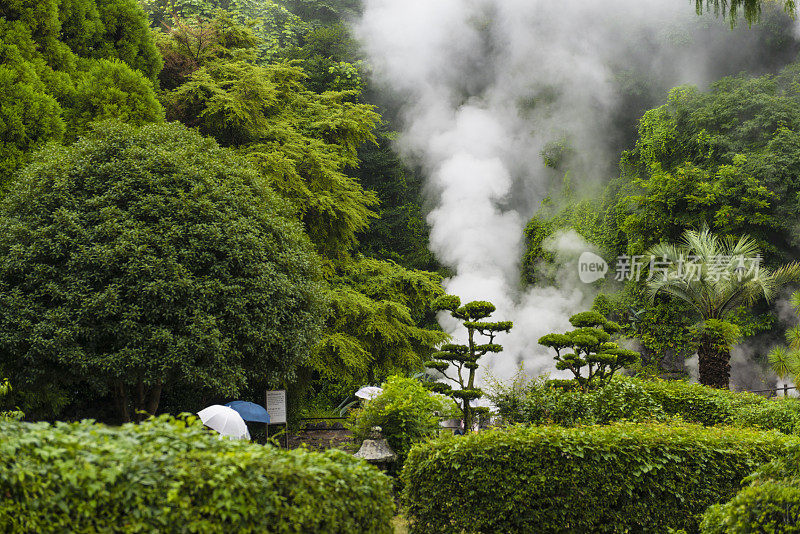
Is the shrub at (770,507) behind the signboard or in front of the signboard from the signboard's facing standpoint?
in front

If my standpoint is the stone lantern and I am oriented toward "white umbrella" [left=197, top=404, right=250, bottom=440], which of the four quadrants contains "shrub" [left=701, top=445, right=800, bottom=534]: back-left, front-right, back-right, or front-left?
back-left

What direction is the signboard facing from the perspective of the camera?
toward the camera

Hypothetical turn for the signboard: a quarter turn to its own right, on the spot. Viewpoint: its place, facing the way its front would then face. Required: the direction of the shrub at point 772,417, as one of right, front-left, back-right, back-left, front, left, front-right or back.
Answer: back-left

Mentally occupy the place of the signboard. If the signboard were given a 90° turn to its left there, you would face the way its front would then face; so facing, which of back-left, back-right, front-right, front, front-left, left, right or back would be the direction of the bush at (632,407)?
front-right

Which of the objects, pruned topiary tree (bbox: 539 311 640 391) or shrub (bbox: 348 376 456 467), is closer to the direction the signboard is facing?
the shrub

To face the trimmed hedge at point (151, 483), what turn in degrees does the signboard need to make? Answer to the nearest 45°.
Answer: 0° — it already faces it

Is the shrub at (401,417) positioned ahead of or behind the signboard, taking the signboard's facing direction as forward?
ahead

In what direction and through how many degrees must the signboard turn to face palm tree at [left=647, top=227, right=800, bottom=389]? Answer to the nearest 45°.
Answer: approximately 90° to its left

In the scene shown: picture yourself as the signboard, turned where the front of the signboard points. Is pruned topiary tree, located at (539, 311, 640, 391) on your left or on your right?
on your left

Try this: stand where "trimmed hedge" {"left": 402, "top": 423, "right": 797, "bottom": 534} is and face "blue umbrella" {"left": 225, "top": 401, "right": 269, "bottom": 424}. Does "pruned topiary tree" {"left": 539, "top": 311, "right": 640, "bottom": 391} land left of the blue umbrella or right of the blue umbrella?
right
